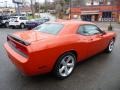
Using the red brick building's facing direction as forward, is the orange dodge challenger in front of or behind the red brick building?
in front

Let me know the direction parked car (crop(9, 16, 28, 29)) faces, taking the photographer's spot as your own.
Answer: facing away from the viewer and to the right of the viewer

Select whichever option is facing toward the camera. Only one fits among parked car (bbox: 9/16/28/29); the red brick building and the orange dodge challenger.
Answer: the red brick building

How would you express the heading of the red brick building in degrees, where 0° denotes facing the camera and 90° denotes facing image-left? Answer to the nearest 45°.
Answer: approximately 0°

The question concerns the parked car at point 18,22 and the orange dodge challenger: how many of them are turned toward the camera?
0

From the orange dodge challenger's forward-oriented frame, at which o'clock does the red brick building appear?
The red brick building is roughly at 11 o'clock from the orange dodge challenger.

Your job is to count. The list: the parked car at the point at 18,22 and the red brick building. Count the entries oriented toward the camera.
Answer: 1

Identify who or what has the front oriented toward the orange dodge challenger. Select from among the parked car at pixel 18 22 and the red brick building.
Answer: the red brick building

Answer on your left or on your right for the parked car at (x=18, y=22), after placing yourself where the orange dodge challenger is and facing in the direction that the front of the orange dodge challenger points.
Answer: on your left

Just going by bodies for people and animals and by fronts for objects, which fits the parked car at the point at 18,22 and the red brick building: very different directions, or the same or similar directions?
very different directions

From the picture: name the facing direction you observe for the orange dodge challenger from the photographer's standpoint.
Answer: facing away from the viewer and to the right of the viewer
